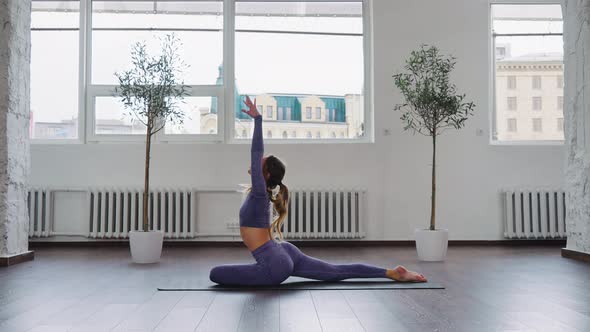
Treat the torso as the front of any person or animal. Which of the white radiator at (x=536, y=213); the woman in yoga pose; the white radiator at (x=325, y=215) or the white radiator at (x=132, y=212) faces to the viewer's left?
the woman in yoga pose

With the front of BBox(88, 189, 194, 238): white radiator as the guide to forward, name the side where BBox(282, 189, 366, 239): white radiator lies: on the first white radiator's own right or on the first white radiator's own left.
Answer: on the first white radiator's own left

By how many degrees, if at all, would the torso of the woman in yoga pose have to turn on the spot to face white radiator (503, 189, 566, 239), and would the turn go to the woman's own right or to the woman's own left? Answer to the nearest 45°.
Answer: approximately 135° to the woman's own right

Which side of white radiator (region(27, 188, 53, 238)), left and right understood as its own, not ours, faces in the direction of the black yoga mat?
front

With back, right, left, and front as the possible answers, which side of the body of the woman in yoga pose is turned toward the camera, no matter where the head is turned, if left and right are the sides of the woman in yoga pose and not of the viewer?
left

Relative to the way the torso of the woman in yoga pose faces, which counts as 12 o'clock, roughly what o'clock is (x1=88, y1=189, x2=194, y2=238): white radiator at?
The white radiator is roughly at 2 o'clock from the woman in yoga pose.

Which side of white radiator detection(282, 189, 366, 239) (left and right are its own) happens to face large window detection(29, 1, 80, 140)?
right

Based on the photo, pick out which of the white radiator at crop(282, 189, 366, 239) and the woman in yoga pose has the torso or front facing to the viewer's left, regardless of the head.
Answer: the woman in yoga pose

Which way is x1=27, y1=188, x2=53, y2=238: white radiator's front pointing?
toward the camera

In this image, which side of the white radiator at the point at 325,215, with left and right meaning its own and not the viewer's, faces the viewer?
front

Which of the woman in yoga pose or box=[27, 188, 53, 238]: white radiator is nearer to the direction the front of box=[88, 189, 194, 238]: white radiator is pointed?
the woman in yoga pose

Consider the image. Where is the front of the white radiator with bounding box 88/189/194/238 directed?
toward the camera

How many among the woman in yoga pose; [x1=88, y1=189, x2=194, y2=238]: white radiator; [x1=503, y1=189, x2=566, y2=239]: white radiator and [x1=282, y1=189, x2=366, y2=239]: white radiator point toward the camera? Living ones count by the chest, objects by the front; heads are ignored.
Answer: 3

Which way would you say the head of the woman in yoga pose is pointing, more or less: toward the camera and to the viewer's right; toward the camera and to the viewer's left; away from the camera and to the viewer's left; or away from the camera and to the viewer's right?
away from the camera and to the viewer's left
